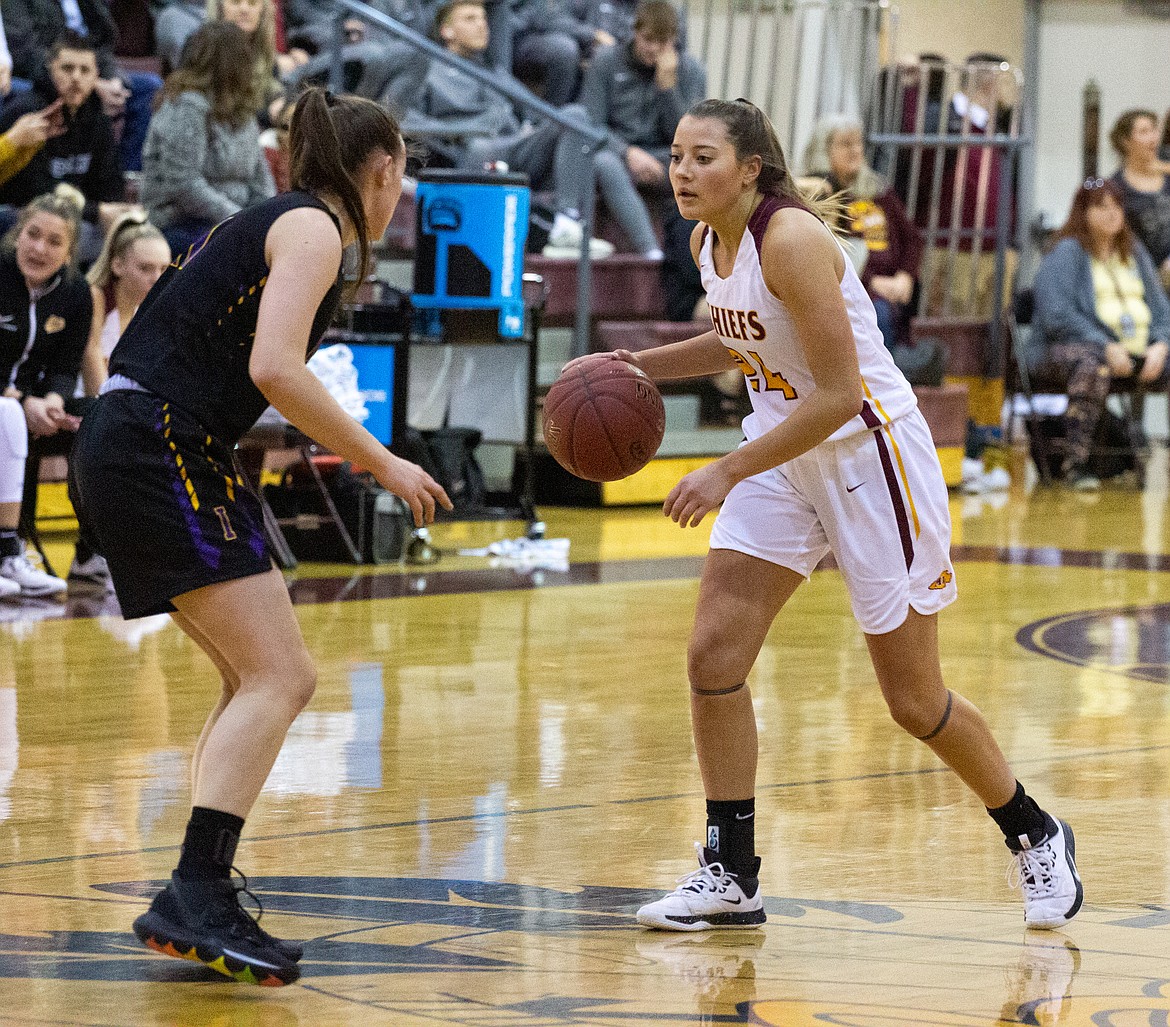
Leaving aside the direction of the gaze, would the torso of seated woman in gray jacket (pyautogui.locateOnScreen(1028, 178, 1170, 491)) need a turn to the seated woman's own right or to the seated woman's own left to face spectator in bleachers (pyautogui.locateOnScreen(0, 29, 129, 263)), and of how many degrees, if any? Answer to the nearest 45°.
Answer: approximately 90° to the seated woman's own right

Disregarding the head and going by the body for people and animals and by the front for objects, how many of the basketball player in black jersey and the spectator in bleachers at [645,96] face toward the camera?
1

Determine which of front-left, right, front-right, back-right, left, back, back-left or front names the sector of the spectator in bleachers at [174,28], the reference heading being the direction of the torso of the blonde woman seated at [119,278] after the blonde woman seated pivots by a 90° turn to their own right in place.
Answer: back-right

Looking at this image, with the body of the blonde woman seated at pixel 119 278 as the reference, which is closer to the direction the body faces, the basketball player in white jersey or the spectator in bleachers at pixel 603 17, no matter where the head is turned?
the basketball player in white jersey

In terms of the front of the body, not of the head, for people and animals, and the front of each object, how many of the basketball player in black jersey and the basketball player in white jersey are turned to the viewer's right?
1

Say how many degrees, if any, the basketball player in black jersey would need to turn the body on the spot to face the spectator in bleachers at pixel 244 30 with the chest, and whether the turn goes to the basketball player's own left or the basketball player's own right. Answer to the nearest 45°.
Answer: approximately 90° to the basketball player's own left

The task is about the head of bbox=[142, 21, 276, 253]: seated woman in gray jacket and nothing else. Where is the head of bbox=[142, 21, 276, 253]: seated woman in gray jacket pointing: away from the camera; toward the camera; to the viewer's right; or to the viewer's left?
away from the camera

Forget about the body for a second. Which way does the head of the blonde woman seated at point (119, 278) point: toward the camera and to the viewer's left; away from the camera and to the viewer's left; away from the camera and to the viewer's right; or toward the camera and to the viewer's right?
toward the camera and to the viewer's right

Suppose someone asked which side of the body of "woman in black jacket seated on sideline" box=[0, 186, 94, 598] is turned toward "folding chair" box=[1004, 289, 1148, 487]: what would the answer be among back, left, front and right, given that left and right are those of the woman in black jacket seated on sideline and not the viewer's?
left

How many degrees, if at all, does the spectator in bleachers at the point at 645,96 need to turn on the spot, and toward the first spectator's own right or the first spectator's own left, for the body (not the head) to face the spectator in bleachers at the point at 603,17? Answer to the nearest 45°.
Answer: approximately 180°
